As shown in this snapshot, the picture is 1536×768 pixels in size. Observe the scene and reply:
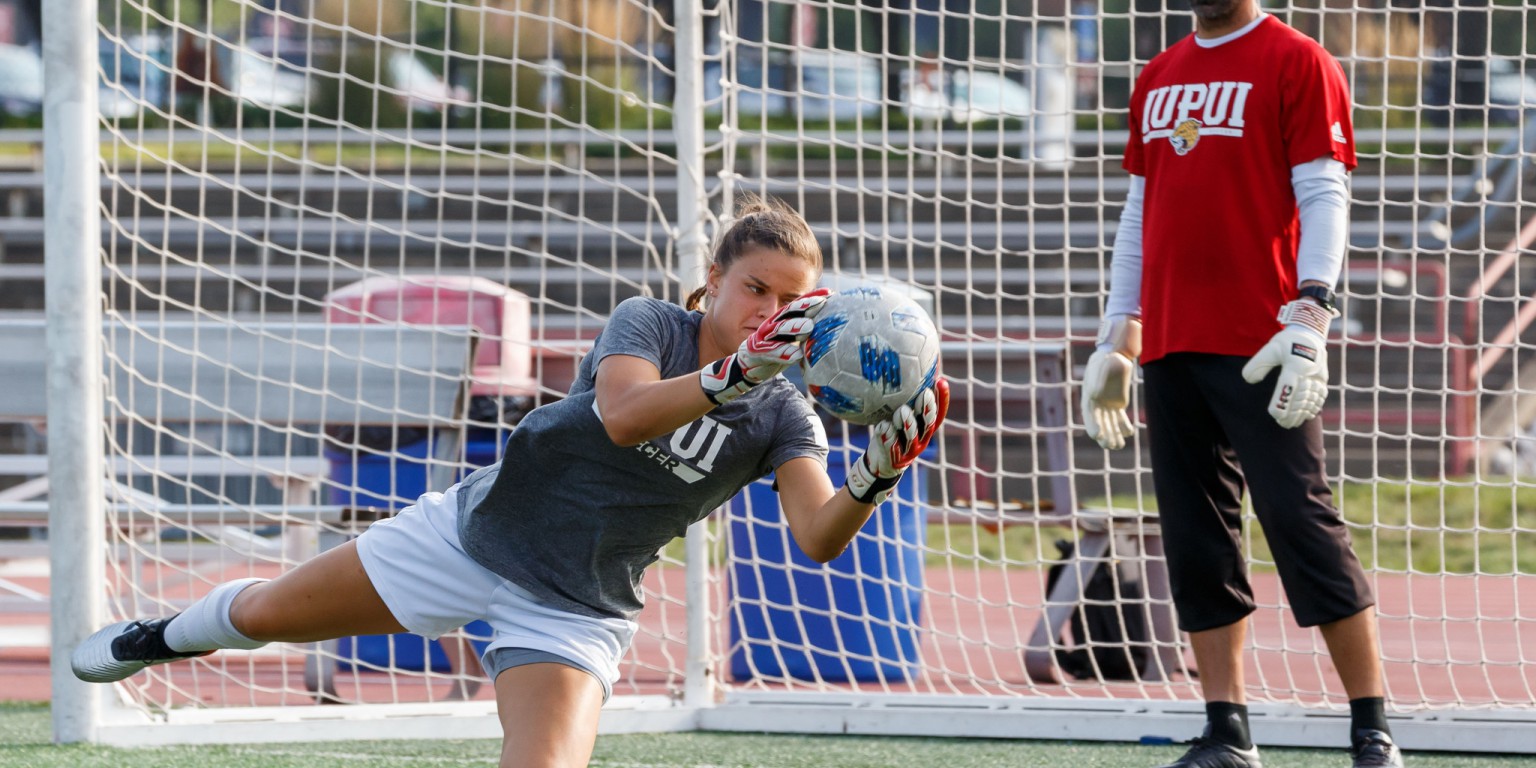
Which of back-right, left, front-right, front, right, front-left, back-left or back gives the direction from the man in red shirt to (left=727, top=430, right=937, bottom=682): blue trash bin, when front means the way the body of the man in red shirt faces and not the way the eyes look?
right

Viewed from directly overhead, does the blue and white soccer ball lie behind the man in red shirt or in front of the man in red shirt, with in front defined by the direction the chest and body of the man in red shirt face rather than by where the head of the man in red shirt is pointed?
in front

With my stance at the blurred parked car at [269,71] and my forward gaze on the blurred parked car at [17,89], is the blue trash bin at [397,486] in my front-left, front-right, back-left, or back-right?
back-left

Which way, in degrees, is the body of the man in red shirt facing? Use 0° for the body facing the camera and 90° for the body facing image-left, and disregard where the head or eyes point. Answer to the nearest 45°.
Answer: approximately 45°

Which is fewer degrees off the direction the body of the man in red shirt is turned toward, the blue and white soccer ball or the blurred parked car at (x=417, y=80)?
the blue and white soccer ball

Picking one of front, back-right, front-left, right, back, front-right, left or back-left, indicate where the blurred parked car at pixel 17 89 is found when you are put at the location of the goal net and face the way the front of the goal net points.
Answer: right

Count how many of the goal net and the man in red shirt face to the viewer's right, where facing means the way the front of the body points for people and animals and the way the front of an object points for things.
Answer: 0

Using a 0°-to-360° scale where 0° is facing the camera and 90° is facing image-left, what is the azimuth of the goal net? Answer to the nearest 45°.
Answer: approximately 45°
